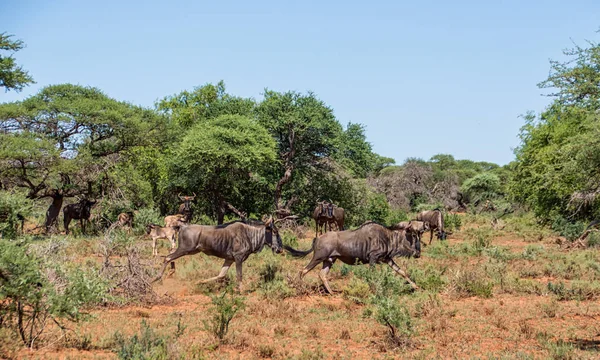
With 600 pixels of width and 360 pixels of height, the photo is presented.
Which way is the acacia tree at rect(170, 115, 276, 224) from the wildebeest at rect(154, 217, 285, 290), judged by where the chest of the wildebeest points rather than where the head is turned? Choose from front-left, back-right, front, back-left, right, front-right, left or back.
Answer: left

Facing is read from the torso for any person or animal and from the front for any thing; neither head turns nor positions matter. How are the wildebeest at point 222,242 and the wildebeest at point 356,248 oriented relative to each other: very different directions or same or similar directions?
same or similar directions

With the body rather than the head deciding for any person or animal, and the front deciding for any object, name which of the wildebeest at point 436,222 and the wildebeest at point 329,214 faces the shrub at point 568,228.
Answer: the wildebeest at point 436,222

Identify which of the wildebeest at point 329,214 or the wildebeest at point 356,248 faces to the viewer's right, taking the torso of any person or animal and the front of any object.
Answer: the wildebeest at point 356,248

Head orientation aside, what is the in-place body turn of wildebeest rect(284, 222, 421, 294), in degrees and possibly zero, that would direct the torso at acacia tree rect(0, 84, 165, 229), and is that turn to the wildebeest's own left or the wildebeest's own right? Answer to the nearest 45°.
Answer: approximately 135° to the wildebeest's own left

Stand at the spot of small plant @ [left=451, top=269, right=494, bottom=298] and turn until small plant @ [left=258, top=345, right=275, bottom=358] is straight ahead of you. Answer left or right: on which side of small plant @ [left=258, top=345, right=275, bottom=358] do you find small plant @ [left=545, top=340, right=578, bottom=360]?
left

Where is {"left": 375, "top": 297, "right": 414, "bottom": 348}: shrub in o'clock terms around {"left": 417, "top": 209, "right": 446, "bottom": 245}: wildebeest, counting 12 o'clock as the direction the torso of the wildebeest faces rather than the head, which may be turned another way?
The shrub is roughly at 3 o'clock from the wildebeest.

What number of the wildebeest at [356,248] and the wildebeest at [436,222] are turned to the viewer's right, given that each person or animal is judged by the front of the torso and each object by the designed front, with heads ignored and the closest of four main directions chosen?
2

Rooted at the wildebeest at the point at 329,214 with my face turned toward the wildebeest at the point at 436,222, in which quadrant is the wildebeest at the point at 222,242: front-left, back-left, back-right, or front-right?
back-right

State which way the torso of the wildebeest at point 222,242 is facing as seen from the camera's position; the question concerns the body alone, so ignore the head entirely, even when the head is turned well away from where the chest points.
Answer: to the viewer's right

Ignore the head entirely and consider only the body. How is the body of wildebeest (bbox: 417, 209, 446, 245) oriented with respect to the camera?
to the viewer's right

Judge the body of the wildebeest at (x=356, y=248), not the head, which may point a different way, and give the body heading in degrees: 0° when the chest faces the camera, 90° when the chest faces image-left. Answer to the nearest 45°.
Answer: approximately 270°

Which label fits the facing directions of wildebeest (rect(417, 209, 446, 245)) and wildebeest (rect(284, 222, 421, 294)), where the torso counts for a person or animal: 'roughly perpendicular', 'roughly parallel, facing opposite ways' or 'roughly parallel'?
roughly parallel

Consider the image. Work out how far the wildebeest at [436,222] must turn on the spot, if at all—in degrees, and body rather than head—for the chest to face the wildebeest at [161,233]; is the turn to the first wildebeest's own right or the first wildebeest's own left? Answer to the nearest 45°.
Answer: approximately 135° to the first wildebeest's own right

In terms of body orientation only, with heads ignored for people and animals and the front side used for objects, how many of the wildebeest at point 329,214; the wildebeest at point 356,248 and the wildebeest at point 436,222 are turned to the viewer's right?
2
